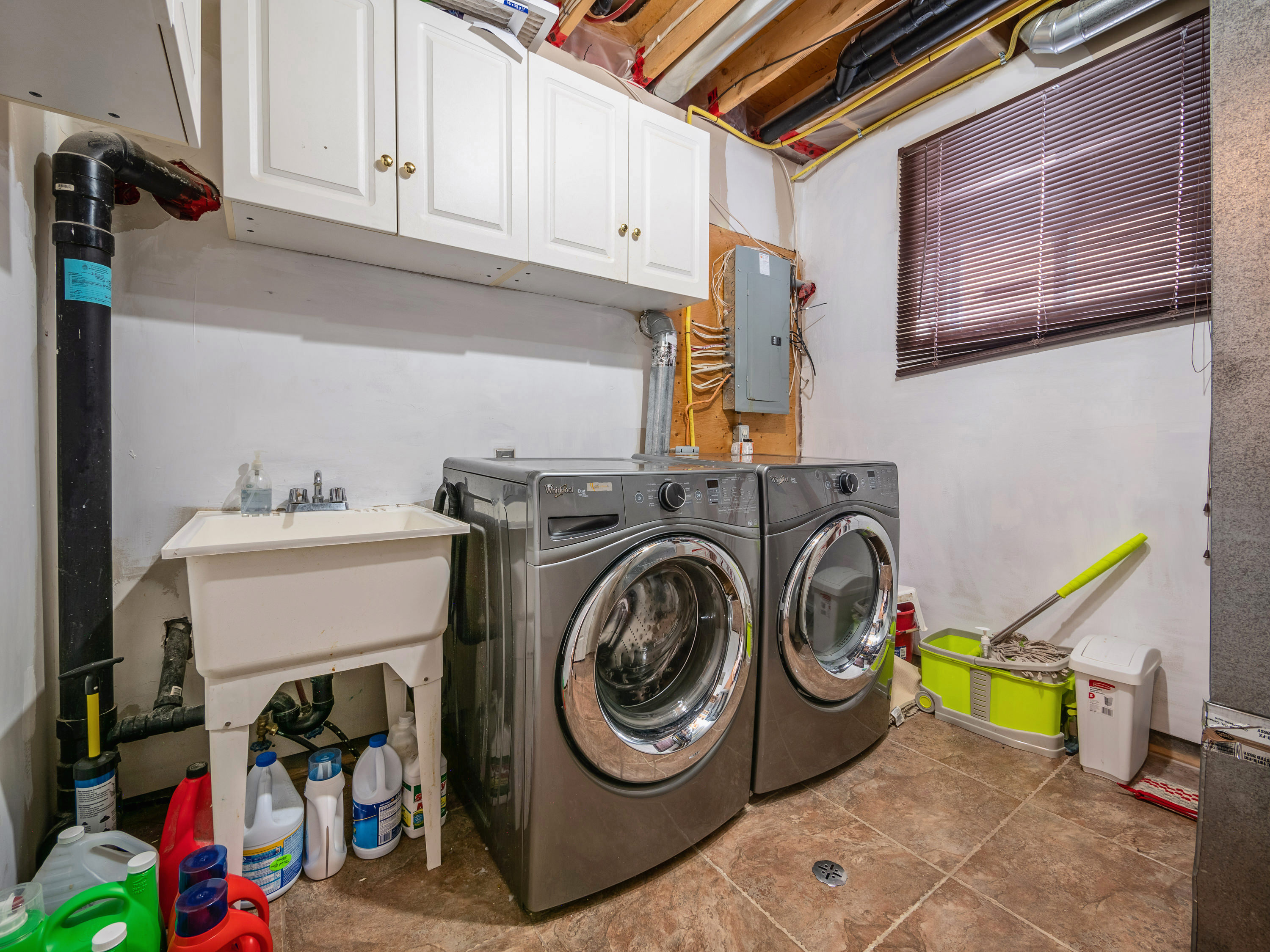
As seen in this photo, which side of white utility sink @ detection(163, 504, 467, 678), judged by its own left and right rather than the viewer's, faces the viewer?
front

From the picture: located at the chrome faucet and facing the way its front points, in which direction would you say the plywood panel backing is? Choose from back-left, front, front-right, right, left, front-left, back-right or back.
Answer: left

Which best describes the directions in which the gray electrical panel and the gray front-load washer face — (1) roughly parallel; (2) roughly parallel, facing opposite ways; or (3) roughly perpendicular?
roughly parallel

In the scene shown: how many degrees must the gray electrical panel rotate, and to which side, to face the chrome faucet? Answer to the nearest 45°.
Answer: approximately 90° to its right

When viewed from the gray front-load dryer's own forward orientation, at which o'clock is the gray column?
The gray column is roughly at 12 o'clock from the gray front-load dryer.

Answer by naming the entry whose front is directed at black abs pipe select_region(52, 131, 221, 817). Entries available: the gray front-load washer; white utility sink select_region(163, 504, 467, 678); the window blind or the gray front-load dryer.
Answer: the window blind

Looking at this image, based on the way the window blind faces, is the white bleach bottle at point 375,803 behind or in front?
in front

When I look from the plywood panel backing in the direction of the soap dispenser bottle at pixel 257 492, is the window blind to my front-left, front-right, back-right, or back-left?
back-left

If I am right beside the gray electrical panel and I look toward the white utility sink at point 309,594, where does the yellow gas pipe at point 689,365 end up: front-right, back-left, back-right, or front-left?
front-right

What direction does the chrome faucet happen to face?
toward the camera

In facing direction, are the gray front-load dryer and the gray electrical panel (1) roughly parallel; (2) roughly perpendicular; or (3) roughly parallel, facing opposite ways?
roughly parallel

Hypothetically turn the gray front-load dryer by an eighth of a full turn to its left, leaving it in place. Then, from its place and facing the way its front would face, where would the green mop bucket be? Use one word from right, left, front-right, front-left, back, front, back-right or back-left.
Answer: front-left
